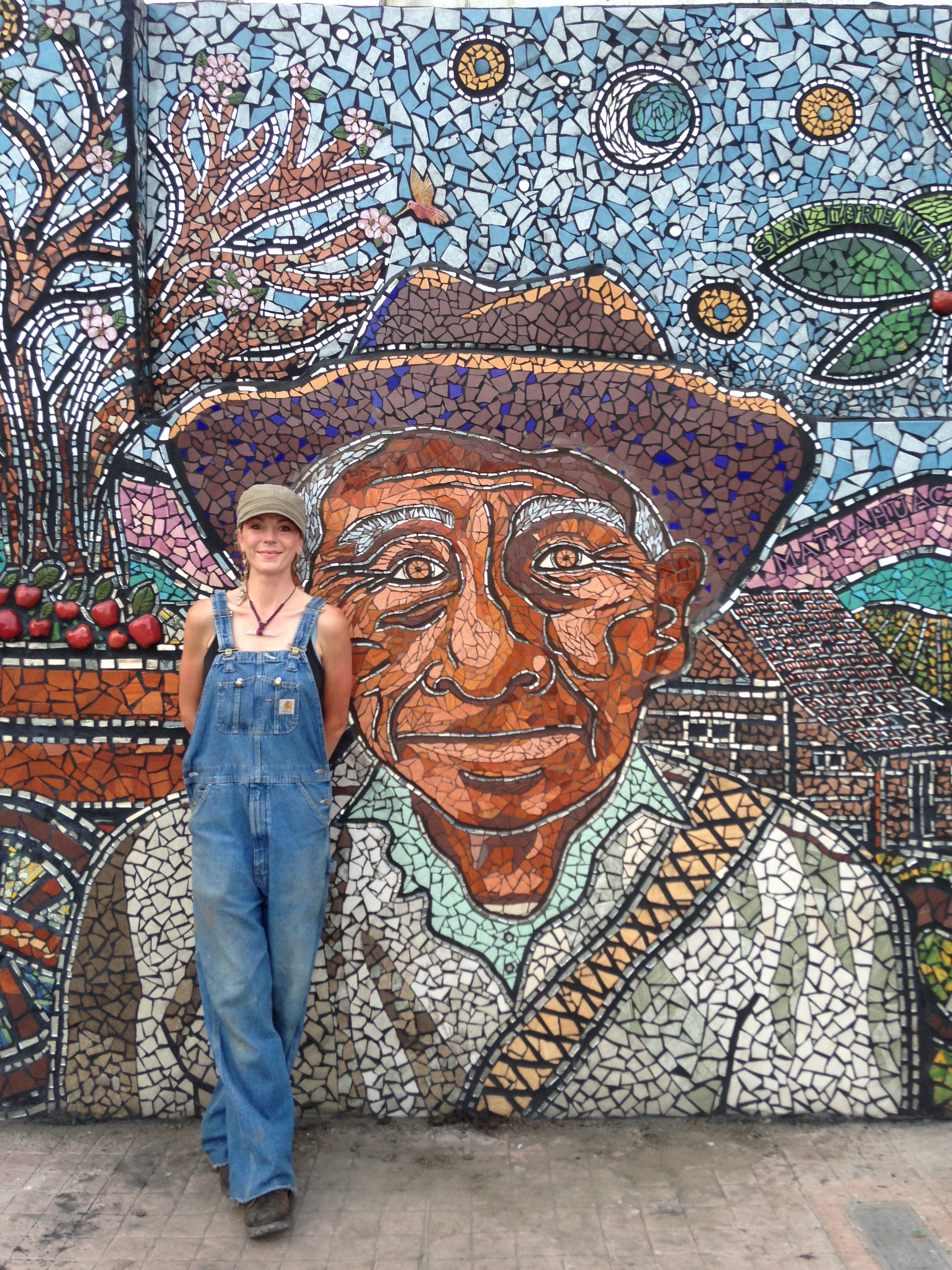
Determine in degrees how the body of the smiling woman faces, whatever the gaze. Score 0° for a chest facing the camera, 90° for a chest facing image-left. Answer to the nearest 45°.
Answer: approximately 0°
